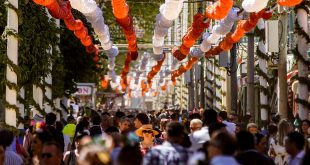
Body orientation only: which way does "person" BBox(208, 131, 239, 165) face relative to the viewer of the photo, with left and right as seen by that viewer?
facing away from the viewer and to the left of the viewer

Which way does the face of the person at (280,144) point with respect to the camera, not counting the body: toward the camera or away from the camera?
away from the camera

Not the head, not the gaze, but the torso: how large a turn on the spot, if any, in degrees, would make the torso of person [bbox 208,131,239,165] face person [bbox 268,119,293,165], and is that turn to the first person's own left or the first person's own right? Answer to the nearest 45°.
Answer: approximately 45° to the first person's own right

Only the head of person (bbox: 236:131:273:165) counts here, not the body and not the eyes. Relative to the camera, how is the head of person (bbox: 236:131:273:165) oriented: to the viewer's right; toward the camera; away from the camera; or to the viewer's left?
away from the camera

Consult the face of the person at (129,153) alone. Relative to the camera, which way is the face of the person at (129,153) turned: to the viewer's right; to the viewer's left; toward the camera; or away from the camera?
away from the camera

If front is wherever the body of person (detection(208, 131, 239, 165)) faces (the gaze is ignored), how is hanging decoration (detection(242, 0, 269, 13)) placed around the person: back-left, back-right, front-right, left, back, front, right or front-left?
front-right

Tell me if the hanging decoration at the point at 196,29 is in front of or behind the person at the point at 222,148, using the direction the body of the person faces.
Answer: in front

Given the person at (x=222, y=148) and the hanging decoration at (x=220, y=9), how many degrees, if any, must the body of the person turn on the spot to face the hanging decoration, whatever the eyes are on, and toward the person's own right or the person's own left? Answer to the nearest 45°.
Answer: approximately 45° to the person's own right

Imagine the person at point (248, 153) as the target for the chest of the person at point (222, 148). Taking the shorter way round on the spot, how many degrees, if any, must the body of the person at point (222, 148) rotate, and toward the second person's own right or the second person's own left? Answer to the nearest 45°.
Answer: approximately 45° to the second person's own right

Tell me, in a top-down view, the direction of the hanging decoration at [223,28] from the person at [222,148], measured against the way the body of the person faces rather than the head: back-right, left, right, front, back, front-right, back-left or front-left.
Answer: front-right
